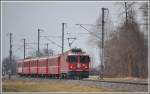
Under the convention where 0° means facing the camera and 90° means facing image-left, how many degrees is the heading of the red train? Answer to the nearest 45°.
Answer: approximately 315°
